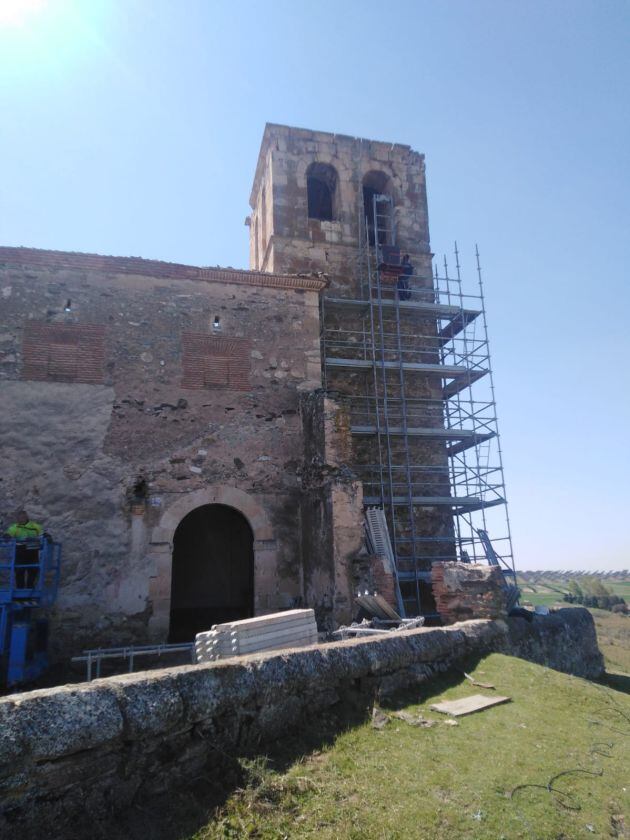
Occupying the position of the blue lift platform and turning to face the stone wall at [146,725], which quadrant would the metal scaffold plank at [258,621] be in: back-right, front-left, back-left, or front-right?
front-left

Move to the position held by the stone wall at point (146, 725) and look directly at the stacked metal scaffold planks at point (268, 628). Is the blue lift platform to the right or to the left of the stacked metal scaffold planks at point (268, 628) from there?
left

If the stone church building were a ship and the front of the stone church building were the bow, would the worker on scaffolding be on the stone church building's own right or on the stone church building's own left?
on the stone church building's own left

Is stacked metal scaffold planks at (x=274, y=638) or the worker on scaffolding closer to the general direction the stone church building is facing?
the stacked metal scaffold planks

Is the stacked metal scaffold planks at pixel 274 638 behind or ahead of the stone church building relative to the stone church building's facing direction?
ahead

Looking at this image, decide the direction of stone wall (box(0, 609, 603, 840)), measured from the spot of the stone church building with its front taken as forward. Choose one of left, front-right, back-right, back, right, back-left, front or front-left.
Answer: front

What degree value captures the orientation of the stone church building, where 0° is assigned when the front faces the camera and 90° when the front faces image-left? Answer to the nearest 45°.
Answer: approximately 0°

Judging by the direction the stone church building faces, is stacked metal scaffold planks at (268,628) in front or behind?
in front

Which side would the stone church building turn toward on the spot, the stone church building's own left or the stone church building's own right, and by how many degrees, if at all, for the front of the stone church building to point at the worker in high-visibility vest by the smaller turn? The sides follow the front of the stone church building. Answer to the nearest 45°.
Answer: approximately 45° to the stone church building's own right

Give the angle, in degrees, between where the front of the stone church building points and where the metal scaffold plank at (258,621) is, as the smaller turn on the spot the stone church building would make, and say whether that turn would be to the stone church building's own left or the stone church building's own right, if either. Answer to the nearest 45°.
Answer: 0° — it already faces it

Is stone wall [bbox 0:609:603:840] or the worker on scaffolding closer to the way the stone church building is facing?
the stone wall
